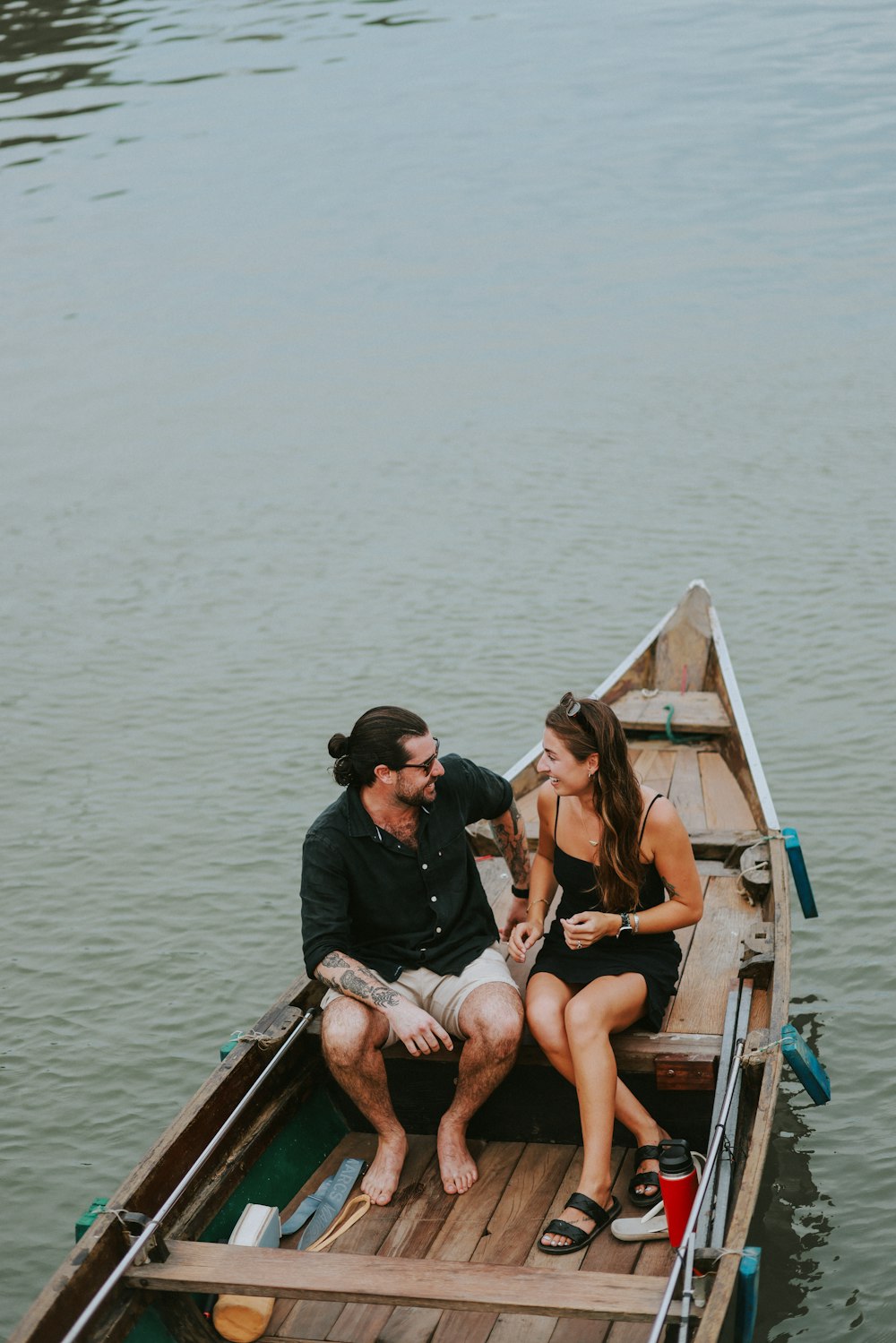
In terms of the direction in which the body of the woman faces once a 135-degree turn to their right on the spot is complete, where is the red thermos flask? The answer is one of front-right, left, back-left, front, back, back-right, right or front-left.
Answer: back

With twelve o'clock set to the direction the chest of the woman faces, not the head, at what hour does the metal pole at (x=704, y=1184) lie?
The metal pole is roughly at 10 o'clock from the woman.

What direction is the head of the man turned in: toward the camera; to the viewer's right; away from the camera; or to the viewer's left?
to the viewer's right

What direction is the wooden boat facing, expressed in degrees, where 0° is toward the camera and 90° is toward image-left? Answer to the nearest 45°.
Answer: approximately 225°

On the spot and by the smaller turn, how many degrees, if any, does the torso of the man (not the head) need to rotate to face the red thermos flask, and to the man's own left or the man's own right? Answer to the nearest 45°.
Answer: approximately 45° to the man's own left

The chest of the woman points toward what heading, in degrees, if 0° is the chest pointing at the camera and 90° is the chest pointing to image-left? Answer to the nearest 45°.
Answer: approximately 45°

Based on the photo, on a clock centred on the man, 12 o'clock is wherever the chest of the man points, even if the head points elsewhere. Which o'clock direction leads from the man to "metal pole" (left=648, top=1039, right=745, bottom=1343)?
The metal pole is roughly at 11 o'clock from the man.

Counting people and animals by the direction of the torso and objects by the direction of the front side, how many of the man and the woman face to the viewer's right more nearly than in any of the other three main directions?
0

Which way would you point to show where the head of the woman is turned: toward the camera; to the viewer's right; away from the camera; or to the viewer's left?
to the viewer's left
